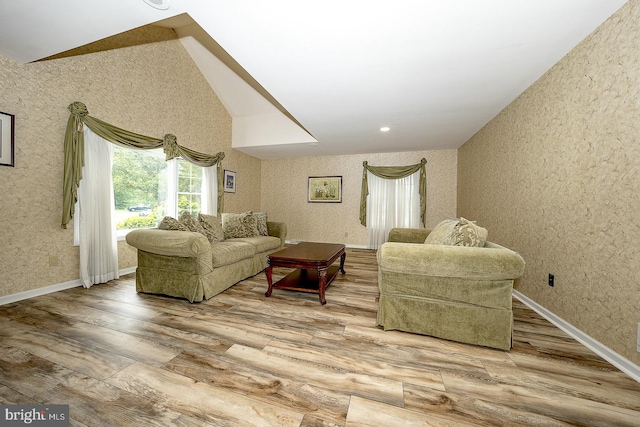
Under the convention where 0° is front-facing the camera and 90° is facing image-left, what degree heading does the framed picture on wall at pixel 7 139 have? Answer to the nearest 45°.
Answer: approximately 315°

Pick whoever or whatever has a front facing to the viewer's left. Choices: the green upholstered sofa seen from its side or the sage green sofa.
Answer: the green upholstered sofa seen from its side

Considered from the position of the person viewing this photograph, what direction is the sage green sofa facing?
facing the viewer and to the right of the viewer

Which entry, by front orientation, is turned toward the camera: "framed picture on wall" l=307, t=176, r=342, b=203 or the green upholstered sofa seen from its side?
the framed picture on wall

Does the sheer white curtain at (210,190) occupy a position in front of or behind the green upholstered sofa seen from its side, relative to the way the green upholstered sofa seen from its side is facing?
in front

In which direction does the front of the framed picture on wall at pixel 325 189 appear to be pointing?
toward the camera

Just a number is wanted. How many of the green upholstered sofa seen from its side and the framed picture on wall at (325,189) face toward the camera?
1

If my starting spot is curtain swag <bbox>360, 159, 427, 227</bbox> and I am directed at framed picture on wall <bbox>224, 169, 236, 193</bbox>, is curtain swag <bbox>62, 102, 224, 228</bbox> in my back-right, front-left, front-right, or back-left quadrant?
front-left

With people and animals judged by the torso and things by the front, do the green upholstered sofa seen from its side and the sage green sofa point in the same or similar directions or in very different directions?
very different directions

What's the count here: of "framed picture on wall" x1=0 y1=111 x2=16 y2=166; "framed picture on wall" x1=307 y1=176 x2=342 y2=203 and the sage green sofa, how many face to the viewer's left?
0

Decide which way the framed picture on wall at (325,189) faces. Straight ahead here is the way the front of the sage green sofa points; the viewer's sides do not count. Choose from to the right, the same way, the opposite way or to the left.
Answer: to the right

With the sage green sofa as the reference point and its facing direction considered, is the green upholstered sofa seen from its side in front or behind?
in front

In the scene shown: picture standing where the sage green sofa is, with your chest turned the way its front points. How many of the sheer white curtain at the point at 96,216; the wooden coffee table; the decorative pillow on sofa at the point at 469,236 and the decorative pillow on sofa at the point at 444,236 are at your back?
1

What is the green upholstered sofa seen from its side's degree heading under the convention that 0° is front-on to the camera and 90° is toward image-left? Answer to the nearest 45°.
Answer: approximately 90°

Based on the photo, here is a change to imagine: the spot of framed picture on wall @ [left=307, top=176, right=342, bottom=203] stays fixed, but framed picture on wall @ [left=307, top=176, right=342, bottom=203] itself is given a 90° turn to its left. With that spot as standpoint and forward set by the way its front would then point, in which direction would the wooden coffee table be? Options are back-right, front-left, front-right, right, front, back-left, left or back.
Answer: right
